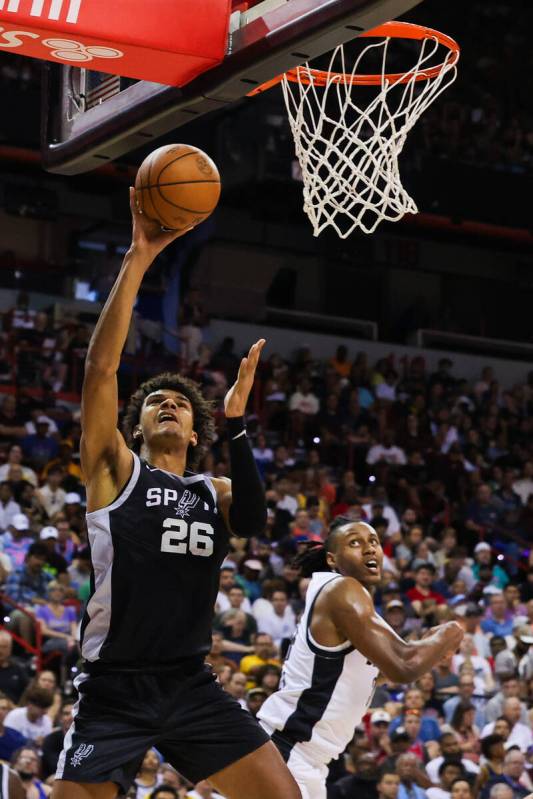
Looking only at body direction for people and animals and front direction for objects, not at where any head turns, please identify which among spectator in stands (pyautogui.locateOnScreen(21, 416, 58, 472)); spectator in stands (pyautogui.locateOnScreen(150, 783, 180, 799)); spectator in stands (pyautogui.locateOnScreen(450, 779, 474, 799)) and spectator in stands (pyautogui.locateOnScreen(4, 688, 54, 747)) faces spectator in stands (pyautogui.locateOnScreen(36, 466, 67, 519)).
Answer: spectator in stands (pyautogui.locateOnScreen(21, 416, 58, 472))

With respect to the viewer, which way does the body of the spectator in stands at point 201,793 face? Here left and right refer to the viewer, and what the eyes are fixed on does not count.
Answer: facing the viewer

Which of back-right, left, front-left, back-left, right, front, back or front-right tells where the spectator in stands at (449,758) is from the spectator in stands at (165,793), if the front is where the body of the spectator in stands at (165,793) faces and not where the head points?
back-left

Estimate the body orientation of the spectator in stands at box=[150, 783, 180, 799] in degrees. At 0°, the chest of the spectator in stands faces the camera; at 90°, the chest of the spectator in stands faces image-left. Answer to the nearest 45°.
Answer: approximately 0°

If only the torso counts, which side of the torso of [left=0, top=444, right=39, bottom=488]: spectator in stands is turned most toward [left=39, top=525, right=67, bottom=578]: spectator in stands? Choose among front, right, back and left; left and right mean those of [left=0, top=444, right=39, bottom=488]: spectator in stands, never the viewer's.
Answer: front

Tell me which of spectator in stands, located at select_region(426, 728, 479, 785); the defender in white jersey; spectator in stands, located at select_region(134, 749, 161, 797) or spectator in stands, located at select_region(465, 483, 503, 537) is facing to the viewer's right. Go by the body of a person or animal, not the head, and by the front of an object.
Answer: the defender in white jersey

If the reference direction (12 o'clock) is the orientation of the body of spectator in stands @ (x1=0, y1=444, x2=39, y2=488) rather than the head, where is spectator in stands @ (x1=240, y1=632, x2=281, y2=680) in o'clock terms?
spectator in stands @ (x1=240, y1=632, x2=281, y2=680) is roughly at 11 o'clock from spectator in stands @ (x1=0, y1=444, x2=39, y2=488).

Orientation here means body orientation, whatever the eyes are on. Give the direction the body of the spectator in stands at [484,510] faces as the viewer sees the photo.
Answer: toward the camera

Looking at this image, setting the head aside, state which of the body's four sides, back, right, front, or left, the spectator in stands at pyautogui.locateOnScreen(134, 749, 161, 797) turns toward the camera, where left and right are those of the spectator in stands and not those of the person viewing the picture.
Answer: front

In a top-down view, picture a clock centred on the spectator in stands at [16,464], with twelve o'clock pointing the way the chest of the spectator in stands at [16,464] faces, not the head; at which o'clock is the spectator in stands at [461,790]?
the spectator in stands at [461,790] is roughly at 11 o'clock from the spectator in stands at [16,464].

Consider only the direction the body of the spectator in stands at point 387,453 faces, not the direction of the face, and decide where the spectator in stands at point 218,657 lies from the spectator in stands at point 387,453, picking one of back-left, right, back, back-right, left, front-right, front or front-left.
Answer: front

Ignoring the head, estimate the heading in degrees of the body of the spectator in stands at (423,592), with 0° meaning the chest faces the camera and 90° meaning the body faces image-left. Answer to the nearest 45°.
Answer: approximately 0°
